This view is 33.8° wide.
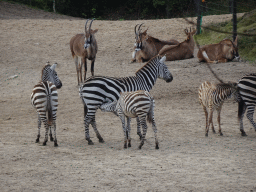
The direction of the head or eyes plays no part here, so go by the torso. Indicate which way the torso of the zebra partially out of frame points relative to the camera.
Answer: to the viewer's right

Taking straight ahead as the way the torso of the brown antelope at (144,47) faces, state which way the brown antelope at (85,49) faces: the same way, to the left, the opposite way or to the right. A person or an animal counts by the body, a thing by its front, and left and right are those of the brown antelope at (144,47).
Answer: to the left

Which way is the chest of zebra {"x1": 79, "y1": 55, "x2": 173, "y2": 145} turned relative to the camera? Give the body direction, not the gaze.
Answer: to the viewer's right

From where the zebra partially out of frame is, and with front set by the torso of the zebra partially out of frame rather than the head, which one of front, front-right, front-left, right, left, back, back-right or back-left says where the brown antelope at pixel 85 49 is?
back-left

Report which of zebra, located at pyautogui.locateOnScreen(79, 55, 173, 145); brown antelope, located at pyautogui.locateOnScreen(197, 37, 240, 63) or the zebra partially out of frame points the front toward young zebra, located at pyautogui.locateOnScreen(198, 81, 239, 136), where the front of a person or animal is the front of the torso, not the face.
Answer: the zebra

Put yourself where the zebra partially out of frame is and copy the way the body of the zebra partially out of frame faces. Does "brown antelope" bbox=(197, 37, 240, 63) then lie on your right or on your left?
on your left
